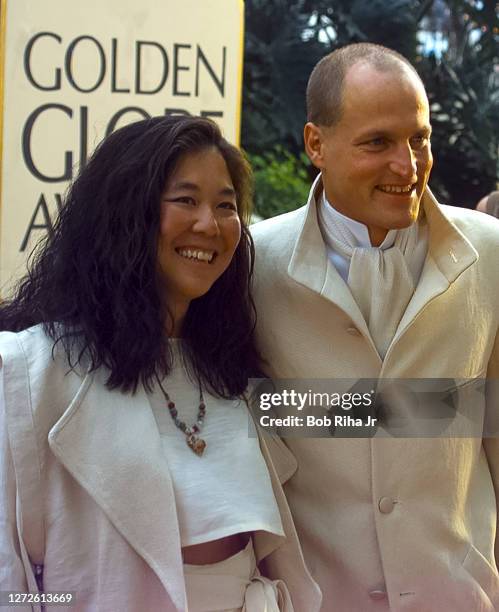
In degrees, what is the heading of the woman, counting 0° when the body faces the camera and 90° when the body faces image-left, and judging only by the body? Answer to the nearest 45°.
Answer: approximately 315°

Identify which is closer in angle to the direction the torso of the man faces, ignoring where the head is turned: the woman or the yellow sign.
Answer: the woman

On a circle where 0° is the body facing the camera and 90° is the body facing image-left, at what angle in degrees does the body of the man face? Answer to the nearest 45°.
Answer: approximately 0°

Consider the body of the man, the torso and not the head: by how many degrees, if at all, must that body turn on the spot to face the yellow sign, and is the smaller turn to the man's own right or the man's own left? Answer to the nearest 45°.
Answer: approximately 135° to the man's own right

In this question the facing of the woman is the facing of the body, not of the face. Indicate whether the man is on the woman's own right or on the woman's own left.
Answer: on the woman's own left
